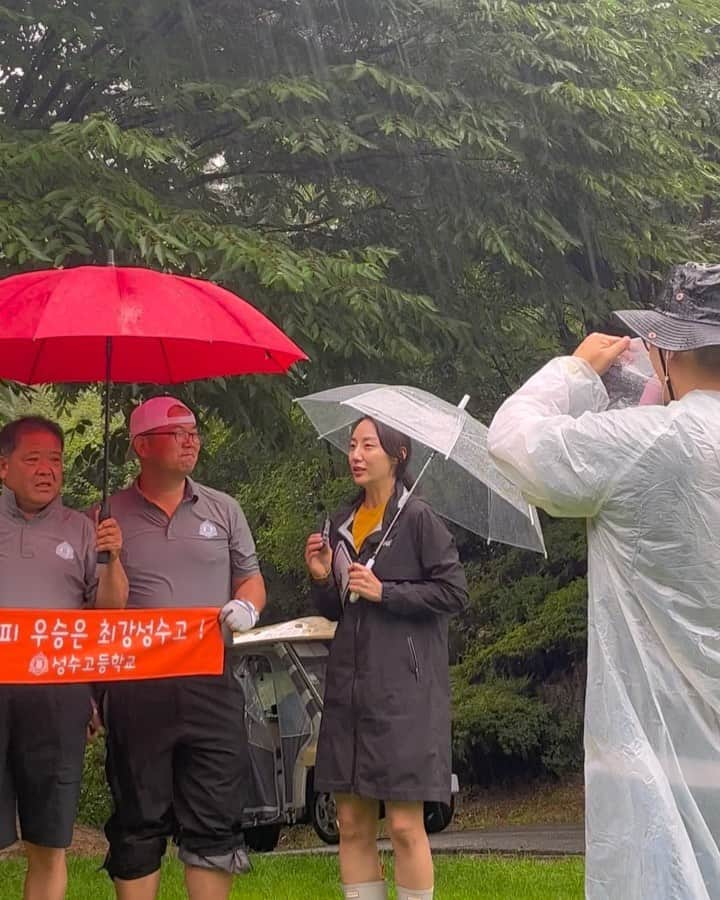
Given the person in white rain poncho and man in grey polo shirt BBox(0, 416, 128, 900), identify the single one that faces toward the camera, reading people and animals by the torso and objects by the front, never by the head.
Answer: the man in grey polo shirt

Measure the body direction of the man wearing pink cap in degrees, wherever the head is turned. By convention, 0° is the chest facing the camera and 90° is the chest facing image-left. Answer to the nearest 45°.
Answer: approximately 0°

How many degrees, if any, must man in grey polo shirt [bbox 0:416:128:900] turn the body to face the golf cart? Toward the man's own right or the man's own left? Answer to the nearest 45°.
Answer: approximately 180°

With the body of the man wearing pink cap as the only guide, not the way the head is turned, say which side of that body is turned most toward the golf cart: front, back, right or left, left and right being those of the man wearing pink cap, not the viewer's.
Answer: back

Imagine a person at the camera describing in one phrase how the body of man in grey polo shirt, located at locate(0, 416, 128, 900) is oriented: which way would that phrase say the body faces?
toward the camera

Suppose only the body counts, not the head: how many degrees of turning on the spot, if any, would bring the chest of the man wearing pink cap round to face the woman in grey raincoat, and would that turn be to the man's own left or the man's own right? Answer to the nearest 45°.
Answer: approximately 90° to the man's own left

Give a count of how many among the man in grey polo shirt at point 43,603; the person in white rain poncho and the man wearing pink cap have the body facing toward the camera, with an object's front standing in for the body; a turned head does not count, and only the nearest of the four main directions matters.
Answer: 2

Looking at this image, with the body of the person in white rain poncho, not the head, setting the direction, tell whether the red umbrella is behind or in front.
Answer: in front

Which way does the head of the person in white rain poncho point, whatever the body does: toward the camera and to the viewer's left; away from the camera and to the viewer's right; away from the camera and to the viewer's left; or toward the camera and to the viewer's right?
away from the camera and to the viewer's left

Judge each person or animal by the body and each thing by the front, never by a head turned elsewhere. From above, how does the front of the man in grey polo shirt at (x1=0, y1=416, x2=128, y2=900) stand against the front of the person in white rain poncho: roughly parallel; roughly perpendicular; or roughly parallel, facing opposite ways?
roughly parallel, facing opposite ways

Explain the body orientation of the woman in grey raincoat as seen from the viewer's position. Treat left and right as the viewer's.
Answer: facing the viewer and to the left of the viewer

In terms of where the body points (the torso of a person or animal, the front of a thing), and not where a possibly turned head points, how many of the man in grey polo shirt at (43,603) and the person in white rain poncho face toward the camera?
1

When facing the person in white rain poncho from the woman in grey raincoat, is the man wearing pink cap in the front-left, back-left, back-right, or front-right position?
back-right
